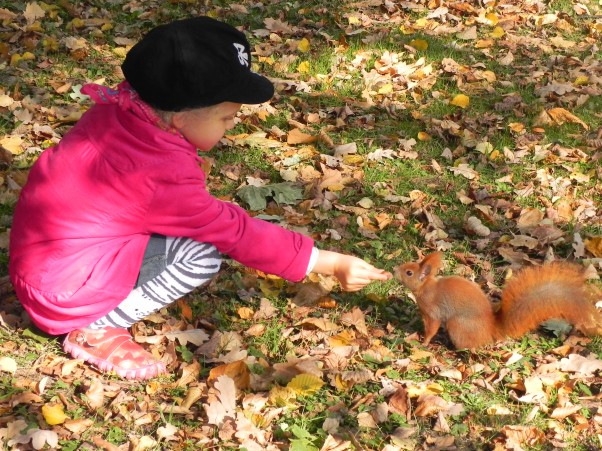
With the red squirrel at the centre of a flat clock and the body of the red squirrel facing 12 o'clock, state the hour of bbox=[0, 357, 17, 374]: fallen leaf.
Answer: The fallen leaf is roughly at 11 o'clock from the red squirrel.

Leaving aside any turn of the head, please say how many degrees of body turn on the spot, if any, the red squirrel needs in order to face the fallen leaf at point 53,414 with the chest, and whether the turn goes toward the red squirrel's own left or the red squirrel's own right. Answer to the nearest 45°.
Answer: approximately 45° to the red squirrel's own left

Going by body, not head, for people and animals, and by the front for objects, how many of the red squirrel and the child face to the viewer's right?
1

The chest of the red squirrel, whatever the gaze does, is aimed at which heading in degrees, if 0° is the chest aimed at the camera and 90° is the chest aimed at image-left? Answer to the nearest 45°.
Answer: approximately 90°

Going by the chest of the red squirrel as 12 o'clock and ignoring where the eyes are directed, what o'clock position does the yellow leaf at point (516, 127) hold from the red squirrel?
The yellow leaf is roughly at 3 o'clock from the red squirrel.

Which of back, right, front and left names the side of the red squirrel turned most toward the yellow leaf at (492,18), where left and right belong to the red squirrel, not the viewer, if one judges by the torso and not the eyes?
right

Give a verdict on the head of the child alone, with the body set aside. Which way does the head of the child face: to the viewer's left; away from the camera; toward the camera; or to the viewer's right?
to the viewer's right

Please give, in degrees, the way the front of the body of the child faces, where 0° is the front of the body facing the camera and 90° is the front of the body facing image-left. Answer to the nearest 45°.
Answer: approximately 270°

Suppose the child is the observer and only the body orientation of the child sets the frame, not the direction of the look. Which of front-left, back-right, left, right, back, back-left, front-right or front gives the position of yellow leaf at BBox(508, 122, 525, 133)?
front-left

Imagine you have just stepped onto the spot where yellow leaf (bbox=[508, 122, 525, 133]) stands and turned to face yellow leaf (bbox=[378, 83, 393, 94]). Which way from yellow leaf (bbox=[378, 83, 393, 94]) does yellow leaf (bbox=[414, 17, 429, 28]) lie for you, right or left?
right

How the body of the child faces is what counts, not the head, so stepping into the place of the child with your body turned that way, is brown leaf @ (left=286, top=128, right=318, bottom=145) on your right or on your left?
on your left

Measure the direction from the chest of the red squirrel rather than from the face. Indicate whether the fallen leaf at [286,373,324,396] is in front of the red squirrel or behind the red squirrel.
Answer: in front
